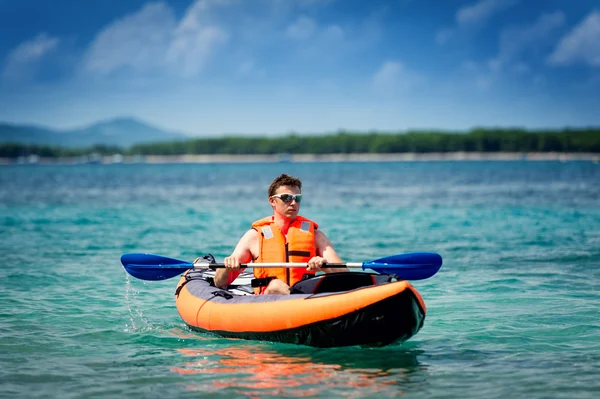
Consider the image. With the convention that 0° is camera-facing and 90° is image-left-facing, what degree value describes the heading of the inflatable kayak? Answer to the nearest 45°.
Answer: approximately 315°

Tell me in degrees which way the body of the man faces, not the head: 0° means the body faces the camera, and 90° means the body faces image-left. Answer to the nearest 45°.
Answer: approximately 0°
